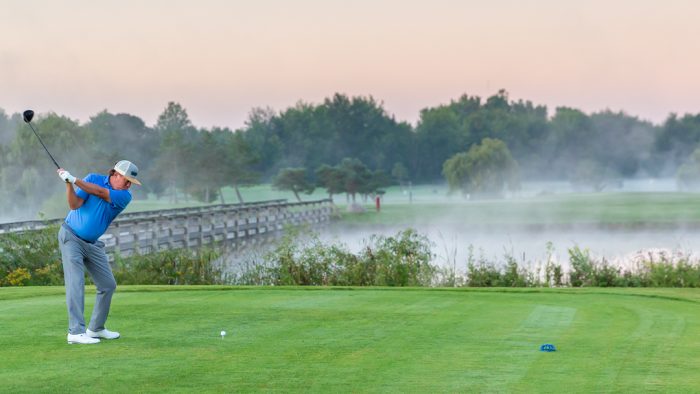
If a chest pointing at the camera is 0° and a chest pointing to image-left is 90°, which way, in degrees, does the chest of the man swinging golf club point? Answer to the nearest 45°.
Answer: approximately 315°

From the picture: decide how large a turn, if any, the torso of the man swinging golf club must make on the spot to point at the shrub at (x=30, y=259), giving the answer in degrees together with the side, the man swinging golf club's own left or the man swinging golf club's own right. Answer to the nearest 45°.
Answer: approximately 135° to the man swinging golf club's own left
